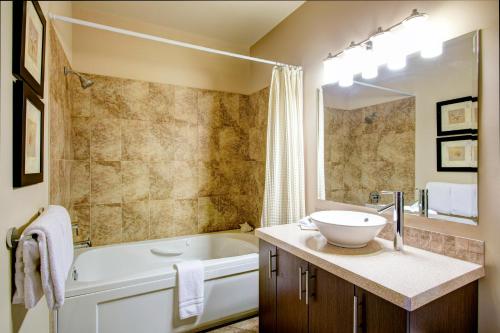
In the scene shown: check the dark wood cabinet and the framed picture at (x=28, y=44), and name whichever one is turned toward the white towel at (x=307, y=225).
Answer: the framed picture

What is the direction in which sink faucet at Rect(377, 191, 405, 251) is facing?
to the viewer's left

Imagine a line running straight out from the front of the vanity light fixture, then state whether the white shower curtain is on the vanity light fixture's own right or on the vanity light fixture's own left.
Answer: on the vanity light fixture's own right

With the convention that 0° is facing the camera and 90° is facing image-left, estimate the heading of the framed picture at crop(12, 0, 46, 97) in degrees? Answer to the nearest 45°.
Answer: approximately 270°

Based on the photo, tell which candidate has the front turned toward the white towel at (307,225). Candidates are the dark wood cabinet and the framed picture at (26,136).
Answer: the framed picture

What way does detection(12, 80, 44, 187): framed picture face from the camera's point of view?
to the viewer's right
